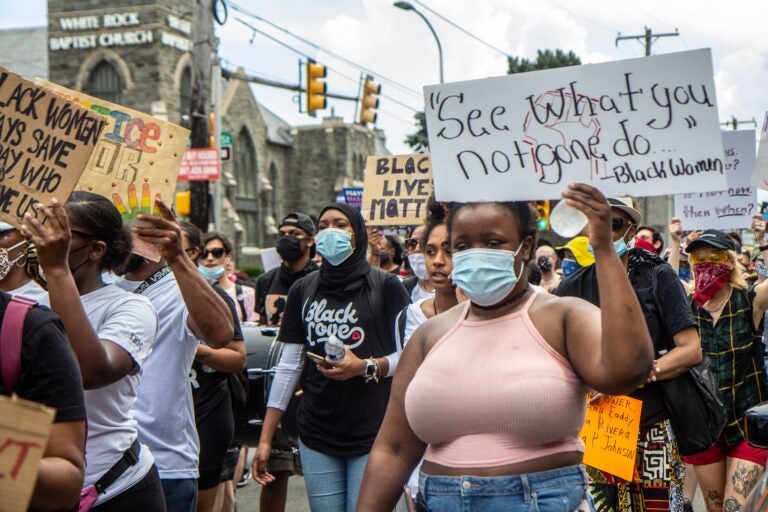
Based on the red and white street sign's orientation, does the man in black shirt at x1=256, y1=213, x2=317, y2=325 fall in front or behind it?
in front

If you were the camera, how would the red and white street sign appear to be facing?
facing the viewer

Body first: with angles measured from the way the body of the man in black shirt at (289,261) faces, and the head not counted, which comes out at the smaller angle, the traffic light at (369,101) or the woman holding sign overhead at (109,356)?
the woman holding sign overhead

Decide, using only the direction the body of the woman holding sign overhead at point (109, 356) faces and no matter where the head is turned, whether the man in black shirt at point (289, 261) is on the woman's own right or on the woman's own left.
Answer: on the woman's own right

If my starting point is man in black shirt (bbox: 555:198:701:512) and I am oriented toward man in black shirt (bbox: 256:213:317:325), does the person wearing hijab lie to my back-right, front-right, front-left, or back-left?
front-left

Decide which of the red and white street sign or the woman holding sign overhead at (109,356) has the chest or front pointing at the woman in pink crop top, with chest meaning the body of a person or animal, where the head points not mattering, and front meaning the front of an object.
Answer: the red and white street sign

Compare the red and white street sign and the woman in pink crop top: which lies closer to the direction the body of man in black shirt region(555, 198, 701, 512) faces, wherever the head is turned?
the woman in pink crop top

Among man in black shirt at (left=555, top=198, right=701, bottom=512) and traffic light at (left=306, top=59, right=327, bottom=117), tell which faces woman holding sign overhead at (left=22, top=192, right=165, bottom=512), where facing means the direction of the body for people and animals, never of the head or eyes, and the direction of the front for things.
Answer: the man in black shirt

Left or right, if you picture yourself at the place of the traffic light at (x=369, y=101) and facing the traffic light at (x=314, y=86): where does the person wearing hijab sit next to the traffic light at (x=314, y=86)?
left

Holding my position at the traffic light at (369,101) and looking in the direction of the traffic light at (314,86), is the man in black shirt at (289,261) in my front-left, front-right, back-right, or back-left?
front-left

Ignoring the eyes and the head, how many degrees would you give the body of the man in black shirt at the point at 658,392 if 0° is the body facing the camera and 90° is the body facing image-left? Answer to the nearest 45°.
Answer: approximately 45°
